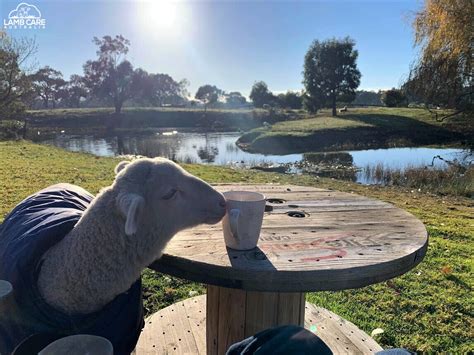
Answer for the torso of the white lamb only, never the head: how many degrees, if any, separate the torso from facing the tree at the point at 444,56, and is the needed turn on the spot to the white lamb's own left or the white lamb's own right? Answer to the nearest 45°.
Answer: approximately 45° to the white lamb's own left

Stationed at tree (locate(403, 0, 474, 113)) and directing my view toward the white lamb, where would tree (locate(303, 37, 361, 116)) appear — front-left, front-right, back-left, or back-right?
back-right

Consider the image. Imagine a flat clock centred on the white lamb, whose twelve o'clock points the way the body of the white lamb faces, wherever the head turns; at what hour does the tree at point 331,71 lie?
The tree is roughly at 10 o'clock from the white lamb.

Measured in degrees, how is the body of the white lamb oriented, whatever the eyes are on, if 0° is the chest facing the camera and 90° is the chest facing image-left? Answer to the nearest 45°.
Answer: approximately 270°
